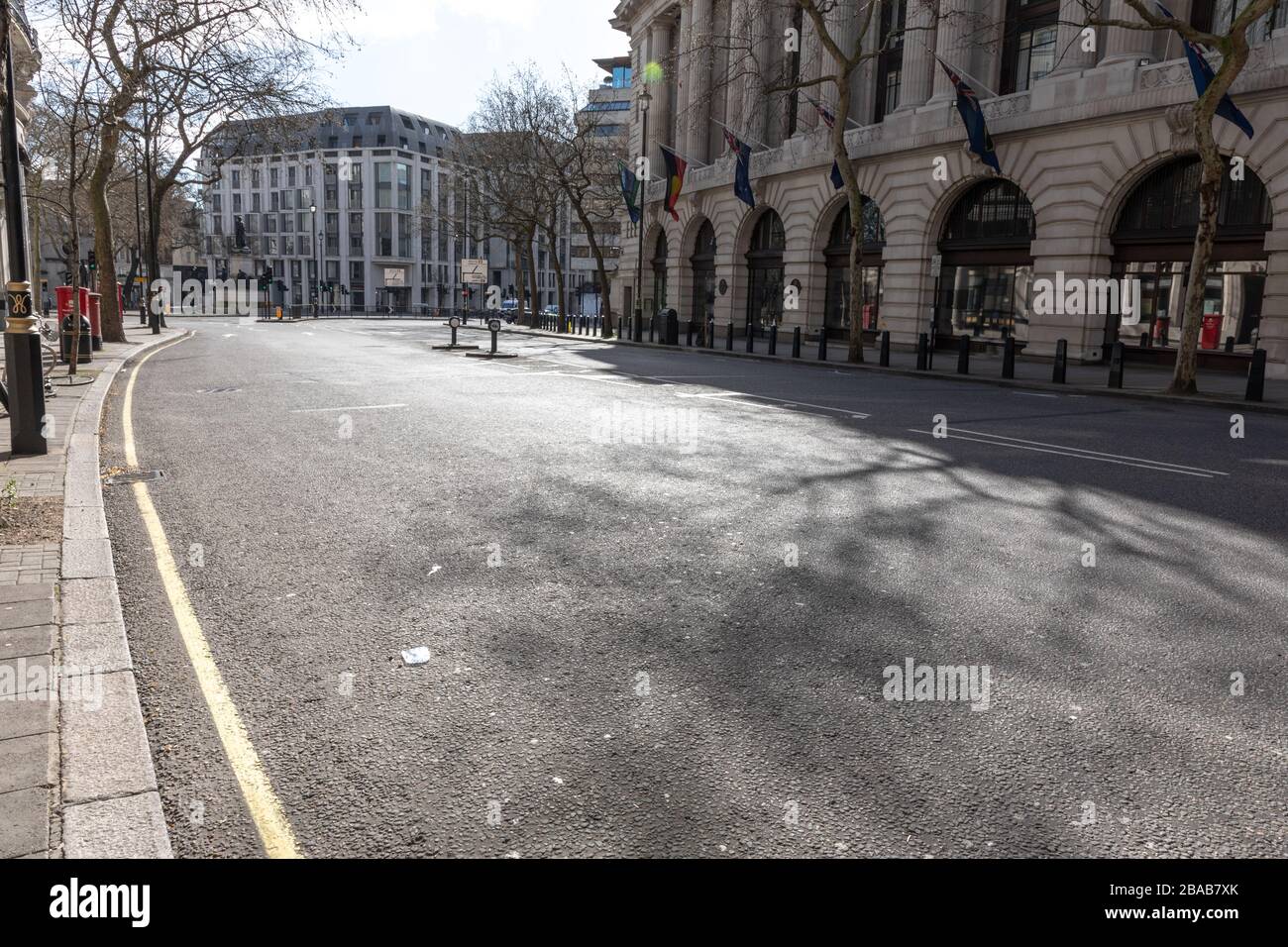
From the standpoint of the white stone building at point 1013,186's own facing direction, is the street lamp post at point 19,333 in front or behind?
in front

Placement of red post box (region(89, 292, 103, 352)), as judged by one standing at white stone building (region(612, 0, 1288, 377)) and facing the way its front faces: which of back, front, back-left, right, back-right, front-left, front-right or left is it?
front

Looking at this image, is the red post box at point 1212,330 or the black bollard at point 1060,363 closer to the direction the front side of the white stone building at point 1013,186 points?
the black bollard

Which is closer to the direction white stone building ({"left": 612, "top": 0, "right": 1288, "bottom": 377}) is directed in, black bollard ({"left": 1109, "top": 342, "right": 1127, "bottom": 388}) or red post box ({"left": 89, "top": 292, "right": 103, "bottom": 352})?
the red post box

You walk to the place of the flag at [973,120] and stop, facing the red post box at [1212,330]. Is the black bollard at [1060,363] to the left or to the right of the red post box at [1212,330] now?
right

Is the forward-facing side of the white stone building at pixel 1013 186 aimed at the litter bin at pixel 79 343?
yes

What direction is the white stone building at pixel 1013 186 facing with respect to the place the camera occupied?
facing the viewer and to the left of the viewer

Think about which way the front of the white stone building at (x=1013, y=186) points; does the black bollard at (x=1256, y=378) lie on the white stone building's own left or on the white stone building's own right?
on the white stone building's own left
